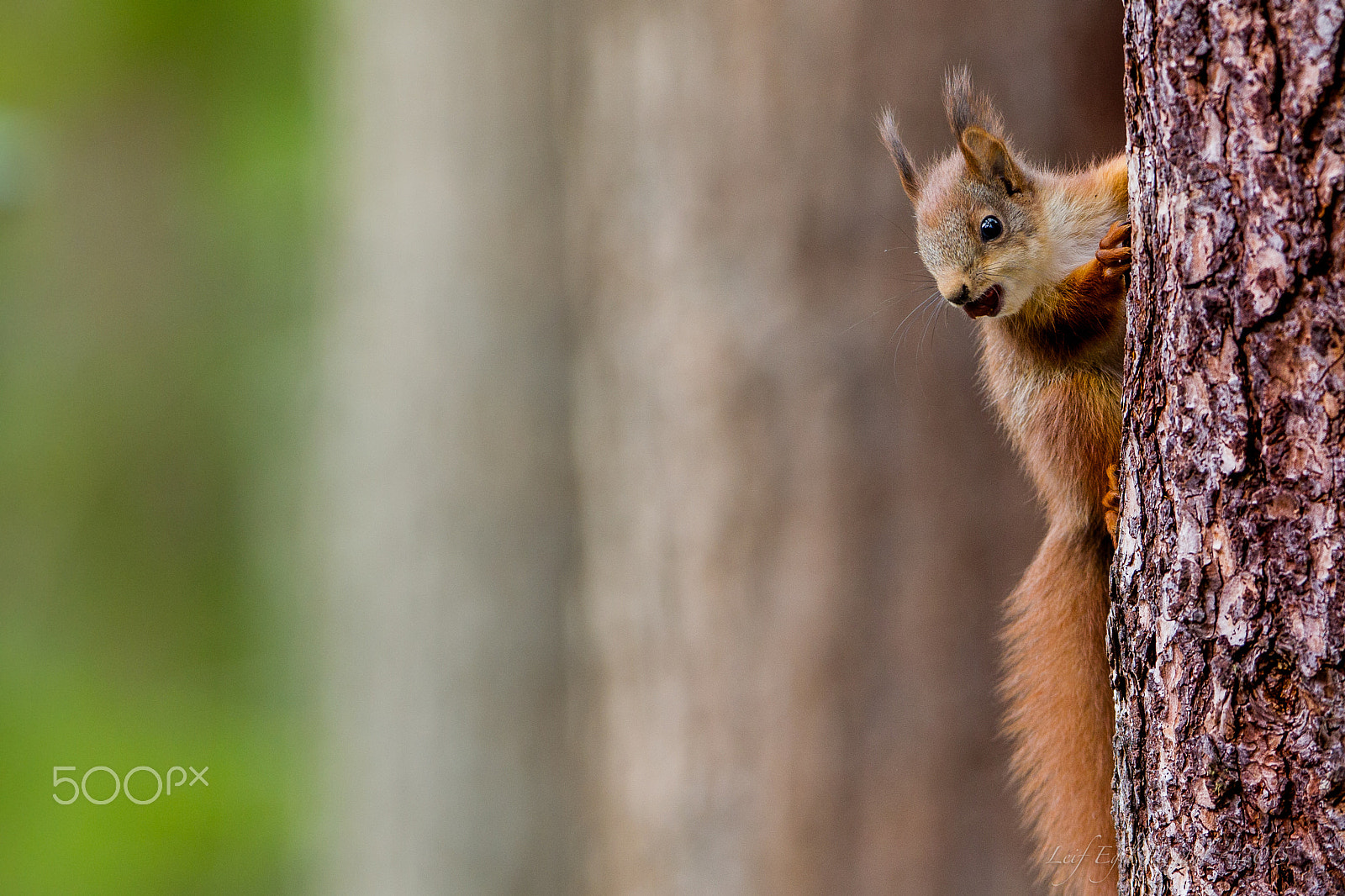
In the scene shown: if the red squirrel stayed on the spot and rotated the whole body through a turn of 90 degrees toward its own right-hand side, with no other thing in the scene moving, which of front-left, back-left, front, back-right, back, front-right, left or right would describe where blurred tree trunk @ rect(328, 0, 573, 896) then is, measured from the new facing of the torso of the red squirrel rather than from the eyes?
front
